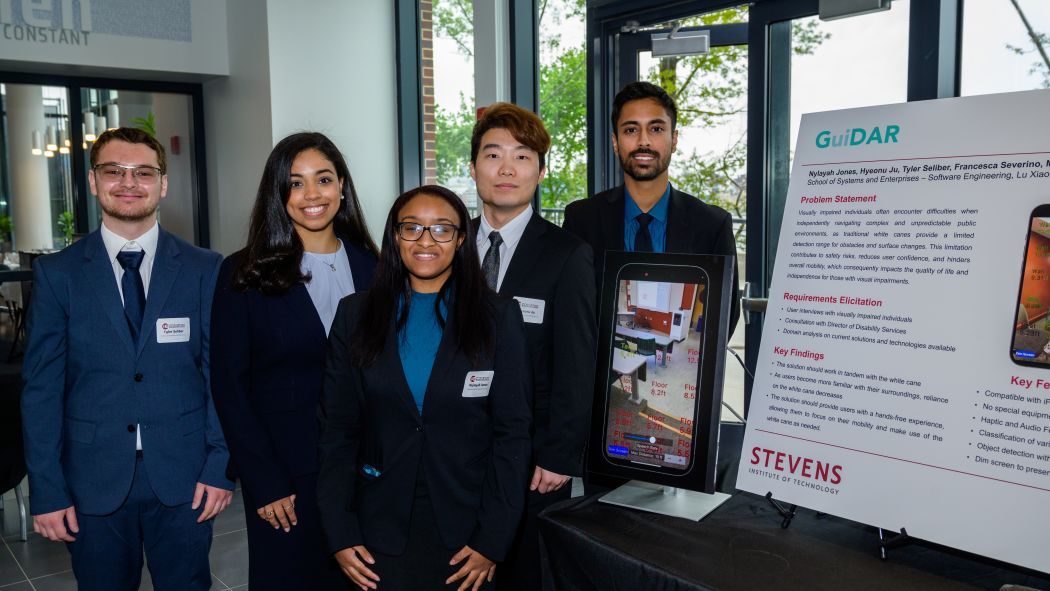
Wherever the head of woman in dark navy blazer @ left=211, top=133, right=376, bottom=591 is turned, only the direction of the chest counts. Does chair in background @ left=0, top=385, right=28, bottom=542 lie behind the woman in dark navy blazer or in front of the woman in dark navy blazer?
behind

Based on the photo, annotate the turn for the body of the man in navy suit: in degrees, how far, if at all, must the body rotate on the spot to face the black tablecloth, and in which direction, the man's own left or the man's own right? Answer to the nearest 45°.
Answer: approximately 45° to the man's own left

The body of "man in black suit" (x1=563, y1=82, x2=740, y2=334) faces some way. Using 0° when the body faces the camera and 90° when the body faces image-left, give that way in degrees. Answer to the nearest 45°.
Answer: approximately 0°

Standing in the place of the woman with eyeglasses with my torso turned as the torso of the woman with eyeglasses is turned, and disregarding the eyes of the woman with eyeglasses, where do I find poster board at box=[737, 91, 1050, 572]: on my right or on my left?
on my left

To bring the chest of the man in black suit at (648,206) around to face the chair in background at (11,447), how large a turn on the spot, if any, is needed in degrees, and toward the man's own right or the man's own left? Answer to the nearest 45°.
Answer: approximately 90° to the man's own right

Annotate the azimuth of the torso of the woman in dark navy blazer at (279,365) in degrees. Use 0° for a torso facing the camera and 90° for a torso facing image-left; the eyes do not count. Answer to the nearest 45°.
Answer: approximately 315°

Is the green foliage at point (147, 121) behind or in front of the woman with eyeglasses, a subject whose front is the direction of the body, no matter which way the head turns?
behind

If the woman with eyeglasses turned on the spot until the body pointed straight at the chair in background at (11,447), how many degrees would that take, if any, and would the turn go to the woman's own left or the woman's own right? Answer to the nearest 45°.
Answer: approximately 135° to the woman's own right

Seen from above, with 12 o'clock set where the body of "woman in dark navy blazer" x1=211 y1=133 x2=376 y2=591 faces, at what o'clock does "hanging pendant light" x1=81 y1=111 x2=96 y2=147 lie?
The hanging pendant light is roughly at 7 o'clock from the woman in dark navy blazer.
